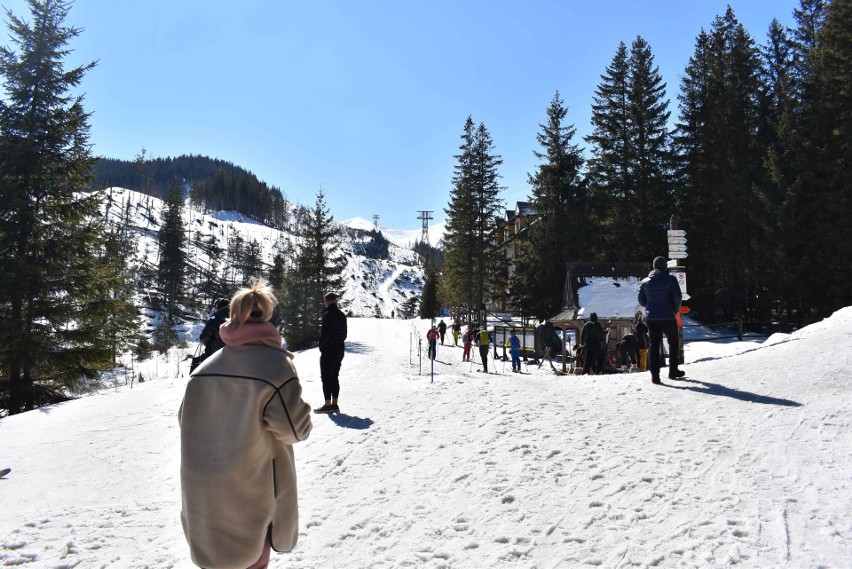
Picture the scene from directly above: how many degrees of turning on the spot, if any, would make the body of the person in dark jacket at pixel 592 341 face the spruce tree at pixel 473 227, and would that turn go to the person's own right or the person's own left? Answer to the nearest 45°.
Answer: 0° — they already face it

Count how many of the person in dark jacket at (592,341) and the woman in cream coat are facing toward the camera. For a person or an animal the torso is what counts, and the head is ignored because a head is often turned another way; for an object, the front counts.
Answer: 0

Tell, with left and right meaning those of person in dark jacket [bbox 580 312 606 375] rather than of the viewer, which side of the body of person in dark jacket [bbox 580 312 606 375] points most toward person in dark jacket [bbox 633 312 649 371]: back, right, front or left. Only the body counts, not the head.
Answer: right

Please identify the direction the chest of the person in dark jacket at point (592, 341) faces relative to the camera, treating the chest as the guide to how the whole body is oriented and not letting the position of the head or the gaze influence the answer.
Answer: away from the camera

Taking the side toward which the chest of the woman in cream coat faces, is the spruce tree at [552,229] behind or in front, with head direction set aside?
in front

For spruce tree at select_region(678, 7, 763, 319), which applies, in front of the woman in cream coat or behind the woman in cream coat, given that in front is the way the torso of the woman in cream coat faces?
in front

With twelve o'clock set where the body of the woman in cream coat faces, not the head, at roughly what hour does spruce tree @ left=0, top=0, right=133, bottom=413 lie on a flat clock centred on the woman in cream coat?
The spruce tree is roughly at 10 o'clock from the woman in cream coat.

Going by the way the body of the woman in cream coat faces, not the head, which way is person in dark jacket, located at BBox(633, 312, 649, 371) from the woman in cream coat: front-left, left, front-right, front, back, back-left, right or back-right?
front

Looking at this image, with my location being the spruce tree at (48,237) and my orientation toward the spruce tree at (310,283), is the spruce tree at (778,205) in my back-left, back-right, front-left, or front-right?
front-right

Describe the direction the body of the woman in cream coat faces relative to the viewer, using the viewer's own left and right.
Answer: facing away from the viewer and to the right of the viewer

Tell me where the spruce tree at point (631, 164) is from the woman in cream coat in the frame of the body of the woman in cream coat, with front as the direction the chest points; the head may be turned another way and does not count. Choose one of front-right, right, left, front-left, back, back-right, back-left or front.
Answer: front

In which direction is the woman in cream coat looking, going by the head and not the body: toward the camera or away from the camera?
away from the camera

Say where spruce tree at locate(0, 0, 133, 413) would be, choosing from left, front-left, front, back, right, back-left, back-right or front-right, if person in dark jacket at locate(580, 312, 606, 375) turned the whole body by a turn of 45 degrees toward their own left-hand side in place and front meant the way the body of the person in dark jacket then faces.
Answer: front-left

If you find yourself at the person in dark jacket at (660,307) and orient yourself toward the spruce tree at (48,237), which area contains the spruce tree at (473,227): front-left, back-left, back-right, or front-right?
front-right
